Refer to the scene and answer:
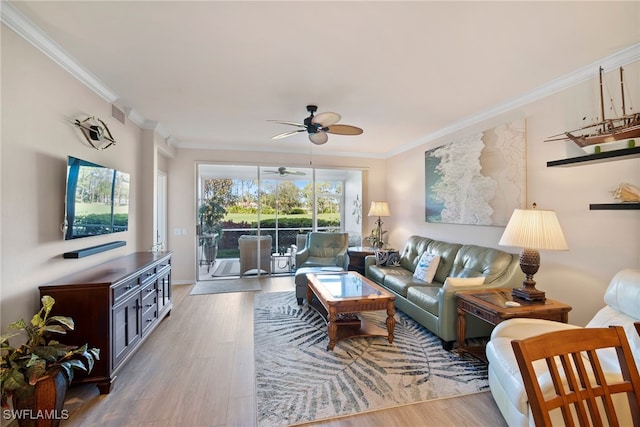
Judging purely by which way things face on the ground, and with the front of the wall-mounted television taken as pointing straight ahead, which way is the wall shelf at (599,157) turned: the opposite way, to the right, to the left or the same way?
the opposite way

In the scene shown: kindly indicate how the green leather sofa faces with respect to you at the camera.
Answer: facing the viewer and to the left of the viewer

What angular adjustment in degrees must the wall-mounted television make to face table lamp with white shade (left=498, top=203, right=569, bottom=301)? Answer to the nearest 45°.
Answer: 0° — it already faces it

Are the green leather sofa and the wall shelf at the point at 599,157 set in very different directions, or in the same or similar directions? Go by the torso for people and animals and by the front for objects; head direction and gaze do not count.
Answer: same or similar directions

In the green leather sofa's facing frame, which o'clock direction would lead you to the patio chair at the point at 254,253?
The patio chair is roughly at 2 o'clock from the green leather sofa.

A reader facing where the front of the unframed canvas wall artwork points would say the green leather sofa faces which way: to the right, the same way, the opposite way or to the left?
the same way

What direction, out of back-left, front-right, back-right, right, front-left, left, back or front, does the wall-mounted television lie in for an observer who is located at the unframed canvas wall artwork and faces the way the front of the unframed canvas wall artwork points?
front

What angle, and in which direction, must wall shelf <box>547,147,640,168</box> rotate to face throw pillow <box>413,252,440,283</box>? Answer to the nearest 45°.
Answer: approximately 45° to its right

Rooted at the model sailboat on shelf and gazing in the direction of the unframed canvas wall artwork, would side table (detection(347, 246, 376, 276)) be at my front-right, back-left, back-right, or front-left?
front-left

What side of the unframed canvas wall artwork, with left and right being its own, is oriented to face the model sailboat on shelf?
left

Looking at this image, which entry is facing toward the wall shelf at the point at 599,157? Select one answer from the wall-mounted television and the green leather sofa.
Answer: the wall-mounted television

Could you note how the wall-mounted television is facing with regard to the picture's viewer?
facing the viewer and to the right of the viewer

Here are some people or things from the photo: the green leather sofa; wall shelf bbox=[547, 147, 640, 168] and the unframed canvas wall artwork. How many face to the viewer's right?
0

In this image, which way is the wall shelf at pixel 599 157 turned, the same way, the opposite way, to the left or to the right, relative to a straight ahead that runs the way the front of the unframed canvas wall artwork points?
the same way

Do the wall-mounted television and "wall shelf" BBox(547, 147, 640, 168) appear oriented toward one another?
yes

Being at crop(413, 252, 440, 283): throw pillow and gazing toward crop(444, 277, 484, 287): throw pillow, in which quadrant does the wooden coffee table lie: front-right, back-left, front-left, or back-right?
front-right

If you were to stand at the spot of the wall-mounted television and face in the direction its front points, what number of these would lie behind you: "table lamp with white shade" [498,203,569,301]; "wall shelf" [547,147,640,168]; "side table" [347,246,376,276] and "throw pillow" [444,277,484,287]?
0
